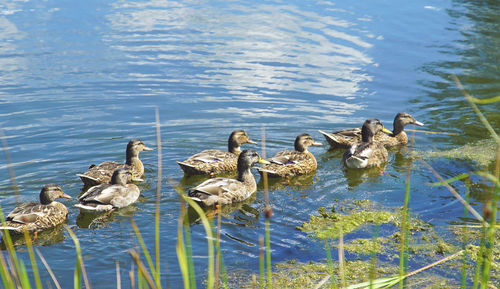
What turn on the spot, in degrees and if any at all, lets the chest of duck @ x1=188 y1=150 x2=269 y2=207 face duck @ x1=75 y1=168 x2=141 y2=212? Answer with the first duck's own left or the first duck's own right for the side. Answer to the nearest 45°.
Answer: approximately 180°

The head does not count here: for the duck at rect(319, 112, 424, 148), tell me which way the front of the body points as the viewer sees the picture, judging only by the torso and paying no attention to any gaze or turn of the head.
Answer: to the viewer's right

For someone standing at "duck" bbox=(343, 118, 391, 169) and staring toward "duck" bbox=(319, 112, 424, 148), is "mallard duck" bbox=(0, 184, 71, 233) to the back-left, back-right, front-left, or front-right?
back-left

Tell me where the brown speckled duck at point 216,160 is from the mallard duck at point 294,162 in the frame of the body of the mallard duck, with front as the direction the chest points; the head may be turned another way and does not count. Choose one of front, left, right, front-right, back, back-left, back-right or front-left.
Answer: back

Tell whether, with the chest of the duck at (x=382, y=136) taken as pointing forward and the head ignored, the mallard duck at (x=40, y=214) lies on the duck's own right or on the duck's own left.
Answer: on the duck's own right

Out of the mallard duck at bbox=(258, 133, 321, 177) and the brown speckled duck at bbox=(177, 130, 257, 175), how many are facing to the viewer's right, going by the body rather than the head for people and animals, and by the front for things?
2

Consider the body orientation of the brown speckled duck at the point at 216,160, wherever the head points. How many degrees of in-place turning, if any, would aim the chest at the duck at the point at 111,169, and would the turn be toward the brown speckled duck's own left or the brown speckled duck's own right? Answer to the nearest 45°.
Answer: approximately 180°

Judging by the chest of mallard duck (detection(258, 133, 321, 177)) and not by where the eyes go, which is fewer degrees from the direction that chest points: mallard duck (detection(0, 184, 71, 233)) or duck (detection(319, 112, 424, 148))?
the duck

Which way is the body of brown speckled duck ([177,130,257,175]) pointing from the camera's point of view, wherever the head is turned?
to the viewer's right

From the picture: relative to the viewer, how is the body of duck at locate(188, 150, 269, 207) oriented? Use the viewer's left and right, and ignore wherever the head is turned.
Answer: facing to the right of the viewer

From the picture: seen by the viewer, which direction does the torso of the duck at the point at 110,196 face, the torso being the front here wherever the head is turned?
to the viewer's right

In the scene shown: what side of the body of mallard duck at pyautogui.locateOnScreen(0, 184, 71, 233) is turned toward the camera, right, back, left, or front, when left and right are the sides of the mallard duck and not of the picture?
right

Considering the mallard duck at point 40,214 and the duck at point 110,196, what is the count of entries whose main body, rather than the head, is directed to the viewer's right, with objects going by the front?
2

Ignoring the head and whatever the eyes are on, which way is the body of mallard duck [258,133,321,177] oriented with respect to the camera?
to the viewer's right

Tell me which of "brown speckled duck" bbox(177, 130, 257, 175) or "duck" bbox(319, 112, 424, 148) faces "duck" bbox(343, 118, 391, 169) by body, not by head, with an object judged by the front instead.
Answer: the brown speckled duck
